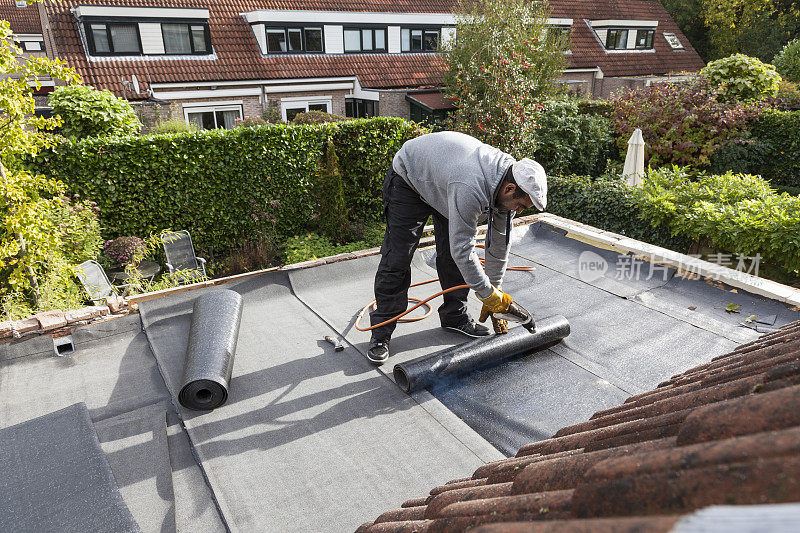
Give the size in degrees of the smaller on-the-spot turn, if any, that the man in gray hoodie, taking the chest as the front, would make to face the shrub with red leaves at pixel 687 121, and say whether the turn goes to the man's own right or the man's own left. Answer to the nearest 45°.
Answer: approximately 90° to the man's own left

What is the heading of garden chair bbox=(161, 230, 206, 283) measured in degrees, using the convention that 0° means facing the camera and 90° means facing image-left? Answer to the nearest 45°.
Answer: approximately 315°

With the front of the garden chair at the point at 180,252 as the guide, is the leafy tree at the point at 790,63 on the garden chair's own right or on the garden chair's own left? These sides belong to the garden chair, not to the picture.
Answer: on the garden chair's own left

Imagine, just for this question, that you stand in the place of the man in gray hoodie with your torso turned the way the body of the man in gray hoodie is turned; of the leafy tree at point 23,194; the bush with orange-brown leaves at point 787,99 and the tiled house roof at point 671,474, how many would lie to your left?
1

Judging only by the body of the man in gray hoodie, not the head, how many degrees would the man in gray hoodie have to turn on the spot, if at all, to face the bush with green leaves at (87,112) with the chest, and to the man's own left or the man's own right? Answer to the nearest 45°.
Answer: approximately 180°

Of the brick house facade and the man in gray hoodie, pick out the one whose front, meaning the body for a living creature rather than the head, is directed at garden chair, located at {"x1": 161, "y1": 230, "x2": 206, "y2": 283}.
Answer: the brick house facade

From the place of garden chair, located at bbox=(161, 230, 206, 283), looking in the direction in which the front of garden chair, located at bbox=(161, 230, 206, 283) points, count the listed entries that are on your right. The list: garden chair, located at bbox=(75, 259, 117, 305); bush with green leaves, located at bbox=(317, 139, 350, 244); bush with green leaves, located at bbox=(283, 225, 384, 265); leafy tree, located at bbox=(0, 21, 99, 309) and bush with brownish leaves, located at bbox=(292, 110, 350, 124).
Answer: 2

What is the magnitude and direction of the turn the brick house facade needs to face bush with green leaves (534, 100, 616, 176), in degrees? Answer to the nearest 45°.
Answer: approximately 45° to its left

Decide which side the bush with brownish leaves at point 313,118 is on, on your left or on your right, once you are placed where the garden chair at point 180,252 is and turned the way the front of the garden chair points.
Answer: on your left

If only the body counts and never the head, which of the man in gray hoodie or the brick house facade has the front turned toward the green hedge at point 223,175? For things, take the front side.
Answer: the brick house facade

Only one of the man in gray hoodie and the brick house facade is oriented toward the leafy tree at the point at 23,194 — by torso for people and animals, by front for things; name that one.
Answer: the brick house facade
